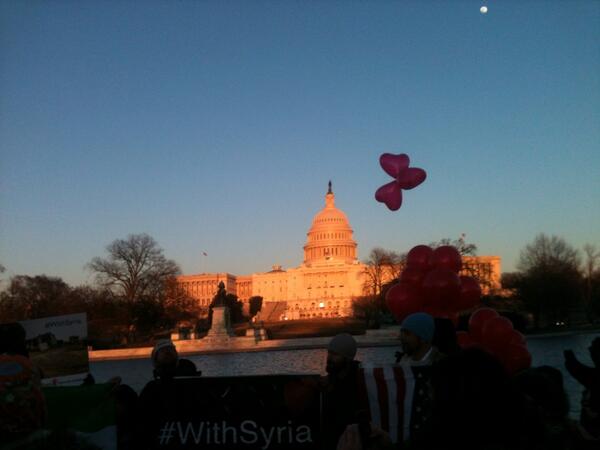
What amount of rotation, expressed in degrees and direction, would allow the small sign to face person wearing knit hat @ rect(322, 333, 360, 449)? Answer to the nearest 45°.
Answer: approximately 45° to its left

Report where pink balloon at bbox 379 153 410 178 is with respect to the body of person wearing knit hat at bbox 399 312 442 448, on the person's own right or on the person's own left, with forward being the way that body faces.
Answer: on the person's own right

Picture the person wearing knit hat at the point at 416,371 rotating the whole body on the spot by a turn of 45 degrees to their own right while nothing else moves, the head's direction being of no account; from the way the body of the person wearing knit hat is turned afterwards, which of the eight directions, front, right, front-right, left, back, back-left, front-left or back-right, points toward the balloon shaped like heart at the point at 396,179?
right

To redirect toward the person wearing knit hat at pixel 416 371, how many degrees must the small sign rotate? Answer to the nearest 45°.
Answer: approximately 45° to its left

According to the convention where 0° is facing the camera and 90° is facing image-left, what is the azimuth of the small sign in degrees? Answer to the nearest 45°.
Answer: approximately 0°

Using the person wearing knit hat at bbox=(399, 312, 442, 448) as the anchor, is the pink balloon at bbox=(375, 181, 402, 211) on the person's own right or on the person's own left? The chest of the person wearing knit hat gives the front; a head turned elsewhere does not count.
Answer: on the person's own right

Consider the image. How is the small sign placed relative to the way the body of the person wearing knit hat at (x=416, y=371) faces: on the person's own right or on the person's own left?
on the person's own right

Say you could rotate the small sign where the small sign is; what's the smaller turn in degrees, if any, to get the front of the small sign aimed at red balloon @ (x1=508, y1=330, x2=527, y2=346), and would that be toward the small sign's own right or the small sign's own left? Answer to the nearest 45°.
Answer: approximately 45° to the small sign's own left

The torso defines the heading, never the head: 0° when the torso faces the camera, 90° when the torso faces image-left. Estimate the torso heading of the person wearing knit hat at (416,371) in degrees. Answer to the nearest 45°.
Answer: approximately 45°
